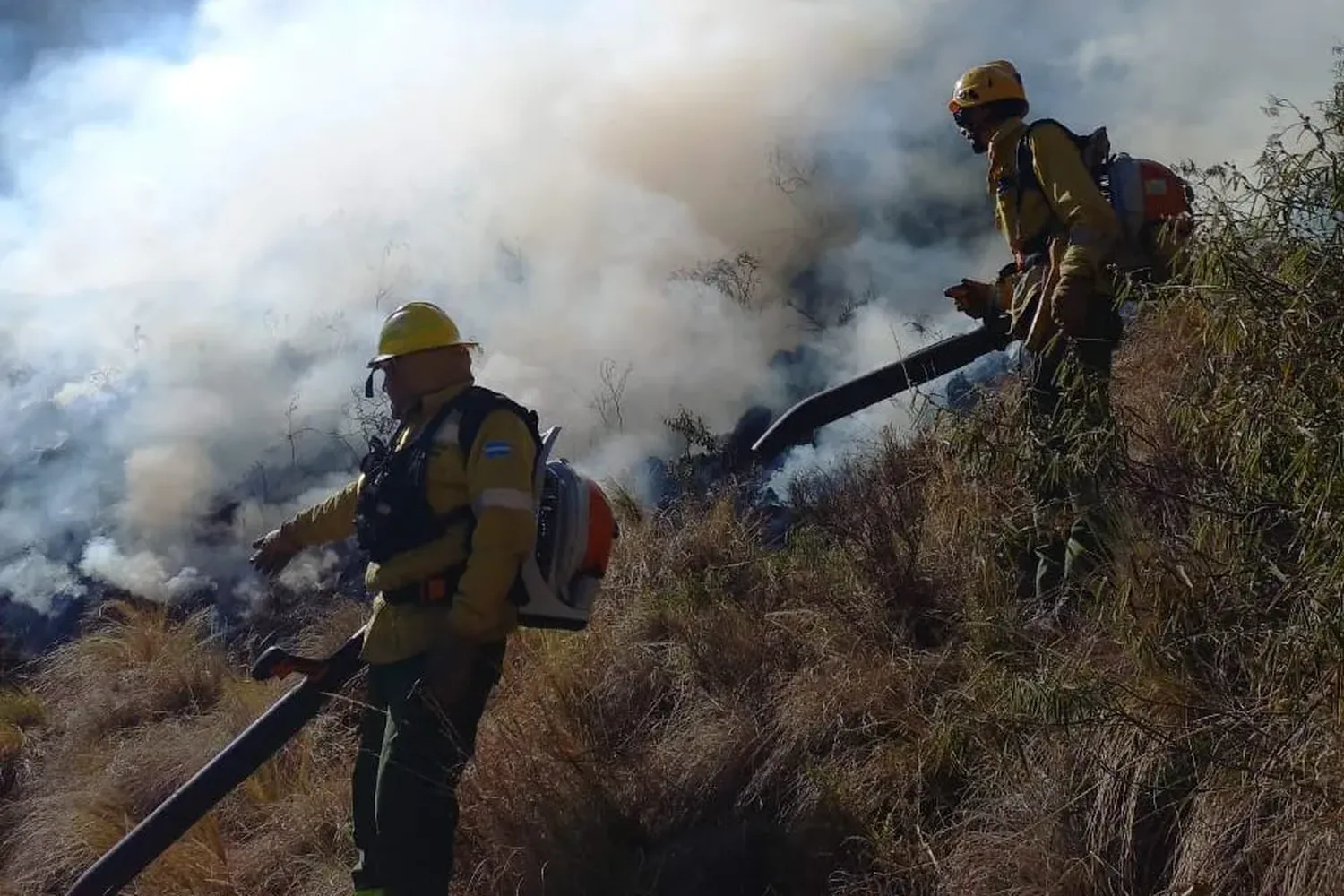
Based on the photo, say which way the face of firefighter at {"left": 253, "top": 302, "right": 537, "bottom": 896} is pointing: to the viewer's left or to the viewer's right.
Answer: to the viewer's left

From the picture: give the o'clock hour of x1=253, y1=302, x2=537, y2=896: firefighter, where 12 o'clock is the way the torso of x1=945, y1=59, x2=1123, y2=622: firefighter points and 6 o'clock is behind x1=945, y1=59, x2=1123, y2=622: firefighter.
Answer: x1=253, y1=302, x2=537, y2=896: firefighter is roughly at 11 o'clock from x1=945, y1=59, x2=1123, y2=622: firefighter.

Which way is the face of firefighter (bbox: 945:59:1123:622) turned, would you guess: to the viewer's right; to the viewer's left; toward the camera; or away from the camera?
to the viewer's left

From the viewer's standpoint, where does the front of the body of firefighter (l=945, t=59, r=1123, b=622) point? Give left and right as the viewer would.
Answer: facing to the left of the viewer
